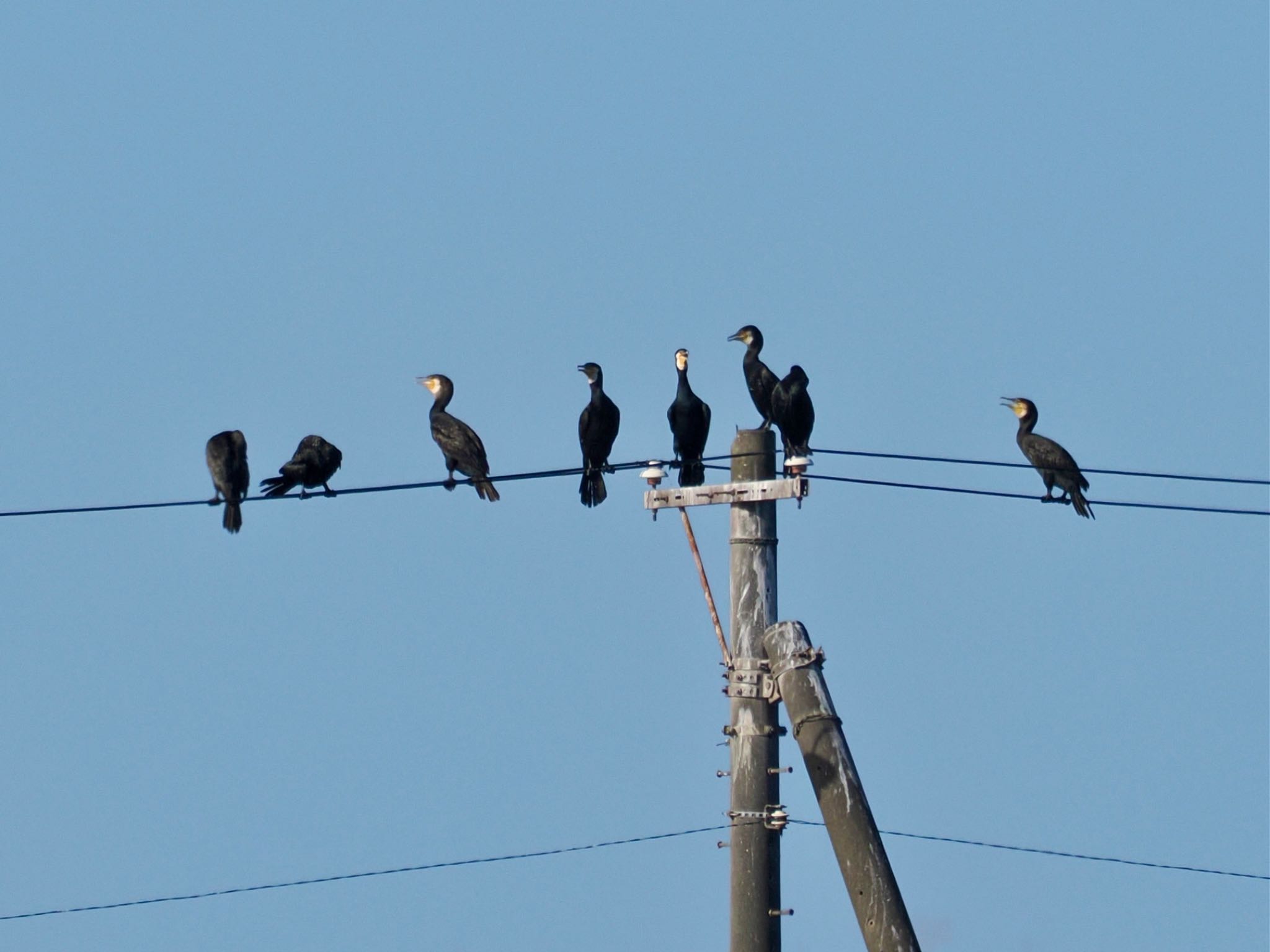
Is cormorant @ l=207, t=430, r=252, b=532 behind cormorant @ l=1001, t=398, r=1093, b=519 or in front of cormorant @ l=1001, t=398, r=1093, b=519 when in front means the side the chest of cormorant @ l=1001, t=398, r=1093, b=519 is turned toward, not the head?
in front

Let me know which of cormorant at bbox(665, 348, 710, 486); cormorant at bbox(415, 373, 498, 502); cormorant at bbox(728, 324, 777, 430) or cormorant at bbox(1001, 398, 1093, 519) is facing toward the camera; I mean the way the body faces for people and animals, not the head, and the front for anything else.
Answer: cormorant at bbox(665, 348, 710, 486)

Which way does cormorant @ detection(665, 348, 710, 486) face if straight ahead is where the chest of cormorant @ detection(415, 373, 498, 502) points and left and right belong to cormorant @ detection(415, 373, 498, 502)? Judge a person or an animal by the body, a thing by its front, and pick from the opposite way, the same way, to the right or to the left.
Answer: to the left

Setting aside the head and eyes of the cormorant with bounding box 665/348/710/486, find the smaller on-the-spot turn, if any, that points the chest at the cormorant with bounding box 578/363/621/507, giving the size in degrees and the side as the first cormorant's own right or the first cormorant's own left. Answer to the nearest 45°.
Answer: approximately 135° to the first cormorant's own right

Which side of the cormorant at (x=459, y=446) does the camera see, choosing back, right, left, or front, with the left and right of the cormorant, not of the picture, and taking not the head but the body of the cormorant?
left

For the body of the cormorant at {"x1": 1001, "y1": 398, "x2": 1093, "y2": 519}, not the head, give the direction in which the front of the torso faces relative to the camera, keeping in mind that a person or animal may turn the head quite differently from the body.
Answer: to the viewer's left

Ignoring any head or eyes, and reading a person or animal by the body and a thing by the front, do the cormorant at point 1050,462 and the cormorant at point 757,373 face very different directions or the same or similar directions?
same or similar directions

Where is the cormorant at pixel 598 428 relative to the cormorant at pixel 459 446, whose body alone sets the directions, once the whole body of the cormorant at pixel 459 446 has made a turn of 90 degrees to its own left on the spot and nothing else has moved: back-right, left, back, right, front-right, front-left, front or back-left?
left

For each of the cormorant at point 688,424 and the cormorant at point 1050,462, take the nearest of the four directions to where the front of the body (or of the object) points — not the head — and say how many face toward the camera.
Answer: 1

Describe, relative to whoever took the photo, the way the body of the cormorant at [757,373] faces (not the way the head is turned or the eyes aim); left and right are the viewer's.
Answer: facing to the left of the viewer

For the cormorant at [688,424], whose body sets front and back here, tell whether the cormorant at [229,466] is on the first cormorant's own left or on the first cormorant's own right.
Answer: on the first cormorant's own right

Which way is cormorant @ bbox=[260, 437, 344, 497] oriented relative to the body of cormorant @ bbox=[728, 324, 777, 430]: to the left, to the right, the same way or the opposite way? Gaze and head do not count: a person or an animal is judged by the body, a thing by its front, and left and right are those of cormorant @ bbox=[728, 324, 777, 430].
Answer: the opposite way

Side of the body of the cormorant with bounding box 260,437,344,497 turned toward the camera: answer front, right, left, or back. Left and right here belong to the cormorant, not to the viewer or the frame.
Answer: right

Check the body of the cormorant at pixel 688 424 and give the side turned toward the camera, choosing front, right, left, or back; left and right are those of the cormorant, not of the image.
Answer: front

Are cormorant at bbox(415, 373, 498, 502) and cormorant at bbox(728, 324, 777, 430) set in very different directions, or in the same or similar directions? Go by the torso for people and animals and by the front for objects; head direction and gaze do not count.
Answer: same or similar directions

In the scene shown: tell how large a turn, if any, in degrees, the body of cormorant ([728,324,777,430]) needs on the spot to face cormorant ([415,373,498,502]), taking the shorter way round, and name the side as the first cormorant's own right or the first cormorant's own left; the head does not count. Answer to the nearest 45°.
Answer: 0° — it already faces it

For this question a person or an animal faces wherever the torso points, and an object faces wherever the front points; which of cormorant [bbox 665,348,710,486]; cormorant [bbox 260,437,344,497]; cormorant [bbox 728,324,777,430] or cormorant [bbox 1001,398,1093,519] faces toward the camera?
cormorant [bbox 665,348,710,486]
